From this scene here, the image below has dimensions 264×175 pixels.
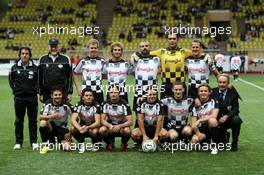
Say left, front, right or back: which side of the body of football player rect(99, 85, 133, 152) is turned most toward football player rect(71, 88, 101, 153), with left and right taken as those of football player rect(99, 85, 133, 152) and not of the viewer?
right

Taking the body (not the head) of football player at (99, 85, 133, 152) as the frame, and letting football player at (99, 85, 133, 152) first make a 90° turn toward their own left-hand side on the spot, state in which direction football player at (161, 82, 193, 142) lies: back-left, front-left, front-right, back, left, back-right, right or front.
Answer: front

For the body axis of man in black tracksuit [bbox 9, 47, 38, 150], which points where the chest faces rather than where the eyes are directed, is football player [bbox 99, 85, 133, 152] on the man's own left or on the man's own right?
on the man's own left

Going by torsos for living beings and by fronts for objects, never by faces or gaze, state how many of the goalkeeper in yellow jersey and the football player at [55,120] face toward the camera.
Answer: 2

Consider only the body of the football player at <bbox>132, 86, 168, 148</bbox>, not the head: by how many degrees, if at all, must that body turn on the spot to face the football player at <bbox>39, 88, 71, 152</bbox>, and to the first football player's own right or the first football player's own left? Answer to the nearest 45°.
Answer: approximately 90° to the first football player's own right

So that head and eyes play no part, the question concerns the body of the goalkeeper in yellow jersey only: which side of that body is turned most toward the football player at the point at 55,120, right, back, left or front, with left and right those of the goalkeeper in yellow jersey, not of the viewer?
right

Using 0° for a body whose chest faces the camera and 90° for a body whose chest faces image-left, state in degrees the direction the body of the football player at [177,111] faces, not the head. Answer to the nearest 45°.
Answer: approximately 0°

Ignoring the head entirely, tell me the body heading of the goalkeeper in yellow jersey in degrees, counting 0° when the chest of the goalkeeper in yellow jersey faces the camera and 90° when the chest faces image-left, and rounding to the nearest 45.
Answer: approximately 0°
